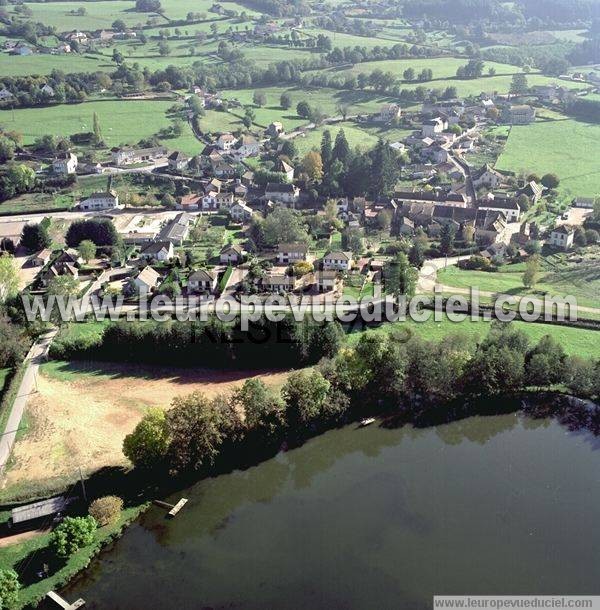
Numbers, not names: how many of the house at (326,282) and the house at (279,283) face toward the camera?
2

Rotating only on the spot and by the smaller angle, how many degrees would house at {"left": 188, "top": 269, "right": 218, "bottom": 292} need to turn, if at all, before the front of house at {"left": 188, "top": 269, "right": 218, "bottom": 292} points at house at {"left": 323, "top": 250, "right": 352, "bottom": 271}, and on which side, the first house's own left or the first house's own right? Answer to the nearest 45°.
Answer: approximately 90° to the first house's own left

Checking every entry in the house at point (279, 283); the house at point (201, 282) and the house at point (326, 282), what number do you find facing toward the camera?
3

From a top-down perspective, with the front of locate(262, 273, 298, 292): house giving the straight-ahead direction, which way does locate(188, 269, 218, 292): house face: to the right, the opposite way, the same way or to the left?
the same way

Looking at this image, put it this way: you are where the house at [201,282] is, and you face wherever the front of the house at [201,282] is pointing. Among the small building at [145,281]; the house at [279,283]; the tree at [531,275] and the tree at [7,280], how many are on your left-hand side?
2

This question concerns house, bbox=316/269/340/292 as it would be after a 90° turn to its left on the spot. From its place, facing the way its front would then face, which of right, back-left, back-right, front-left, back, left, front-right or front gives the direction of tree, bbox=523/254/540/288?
front

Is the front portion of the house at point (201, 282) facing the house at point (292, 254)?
no

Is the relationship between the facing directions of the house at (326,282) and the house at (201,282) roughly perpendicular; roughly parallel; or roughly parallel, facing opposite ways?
roughly parallel

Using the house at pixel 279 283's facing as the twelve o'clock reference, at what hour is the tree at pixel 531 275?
The tree is roughly at 9 o'clock from the house.

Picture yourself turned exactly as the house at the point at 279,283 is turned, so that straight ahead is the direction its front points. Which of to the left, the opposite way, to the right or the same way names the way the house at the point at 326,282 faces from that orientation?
the same way

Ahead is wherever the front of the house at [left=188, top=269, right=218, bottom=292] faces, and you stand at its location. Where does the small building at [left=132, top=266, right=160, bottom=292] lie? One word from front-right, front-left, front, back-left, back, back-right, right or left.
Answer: right

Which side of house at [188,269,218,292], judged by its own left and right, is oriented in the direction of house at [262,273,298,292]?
left

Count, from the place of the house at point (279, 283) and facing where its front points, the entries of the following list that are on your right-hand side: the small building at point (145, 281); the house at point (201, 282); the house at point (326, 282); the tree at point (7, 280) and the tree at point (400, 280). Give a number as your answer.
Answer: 3

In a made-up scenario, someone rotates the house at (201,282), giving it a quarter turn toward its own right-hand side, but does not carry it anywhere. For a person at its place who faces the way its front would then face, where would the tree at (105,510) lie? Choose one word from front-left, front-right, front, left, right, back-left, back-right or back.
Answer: left

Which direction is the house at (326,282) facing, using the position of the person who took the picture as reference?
facing the viewer

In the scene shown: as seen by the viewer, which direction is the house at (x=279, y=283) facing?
toward the camera

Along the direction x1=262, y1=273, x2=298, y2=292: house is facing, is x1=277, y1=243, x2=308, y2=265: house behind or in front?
behind

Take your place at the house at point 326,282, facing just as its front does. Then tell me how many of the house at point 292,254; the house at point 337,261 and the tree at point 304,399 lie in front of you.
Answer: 1

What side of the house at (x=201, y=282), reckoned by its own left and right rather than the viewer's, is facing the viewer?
front

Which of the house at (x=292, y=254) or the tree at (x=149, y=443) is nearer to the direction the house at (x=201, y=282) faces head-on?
the tree
